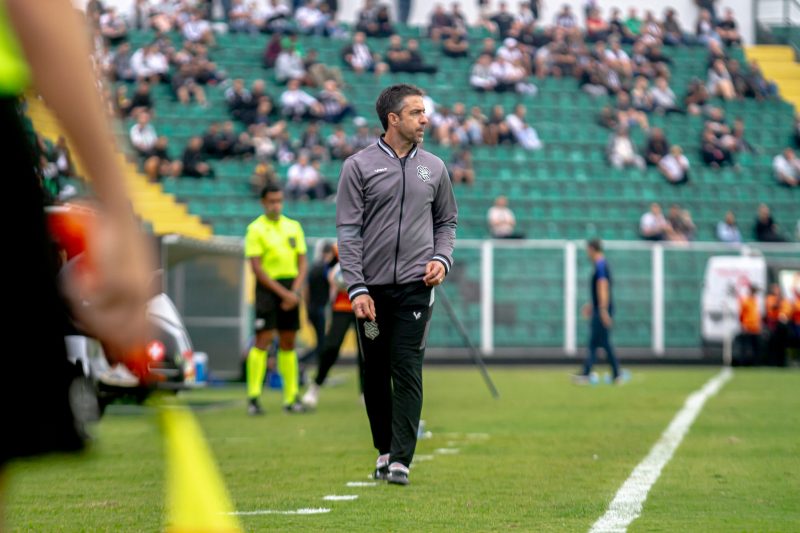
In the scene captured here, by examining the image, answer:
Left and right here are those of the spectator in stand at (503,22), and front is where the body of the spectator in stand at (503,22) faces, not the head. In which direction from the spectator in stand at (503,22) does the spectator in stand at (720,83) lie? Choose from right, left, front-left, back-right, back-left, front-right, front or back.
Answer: left

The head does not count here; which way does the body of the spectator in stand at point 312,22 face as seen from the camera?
toward the camera

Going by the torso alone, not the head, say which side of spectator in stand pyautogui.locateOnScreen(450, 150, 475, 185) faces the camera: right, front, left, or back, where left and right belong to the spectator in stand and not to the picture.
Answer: front

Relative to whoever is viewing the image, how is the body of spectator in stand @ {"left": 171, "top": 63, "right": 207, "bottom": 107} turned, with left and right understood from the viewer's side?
facing the viewer and to the right of the viewer

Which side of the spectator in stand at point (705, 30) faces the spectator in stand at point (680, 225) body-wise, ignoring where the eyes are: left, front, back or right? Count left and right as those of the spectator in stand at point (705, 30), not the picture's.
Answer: front

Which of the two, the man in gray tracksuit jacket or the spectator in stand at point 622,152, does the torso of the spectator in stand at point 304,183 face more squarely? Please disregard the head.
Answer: the man in gray tracksuit jacket

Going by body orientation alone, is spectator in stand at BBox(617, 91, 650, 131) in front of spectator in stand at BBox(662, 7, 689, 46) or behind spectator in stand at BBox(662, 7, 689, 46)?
in front

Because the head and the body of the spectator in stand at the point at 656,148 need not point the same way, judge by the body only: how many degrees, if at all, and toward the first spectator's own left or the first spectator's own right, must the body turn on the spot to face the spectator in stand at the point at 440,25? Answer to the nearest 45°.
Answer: approximately 135° to the first spectator's own right

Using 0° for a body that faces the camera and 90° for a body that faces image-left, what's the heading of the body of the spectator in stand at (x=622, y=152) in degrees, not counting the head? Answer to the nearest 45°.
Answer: approximately 315°

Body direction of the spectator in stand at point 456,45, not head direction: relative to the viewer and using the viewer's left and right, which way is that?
facing the viewer

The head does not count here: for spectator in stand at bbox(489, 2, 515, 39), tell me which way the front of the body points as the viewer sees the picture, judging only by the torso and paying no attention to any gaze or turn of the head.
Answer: toward the camera

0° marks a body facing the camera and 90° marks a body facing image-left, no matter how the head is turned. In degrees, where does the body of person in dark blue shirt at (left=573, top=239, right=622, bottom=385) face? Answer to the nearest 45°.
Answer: approximately 90°

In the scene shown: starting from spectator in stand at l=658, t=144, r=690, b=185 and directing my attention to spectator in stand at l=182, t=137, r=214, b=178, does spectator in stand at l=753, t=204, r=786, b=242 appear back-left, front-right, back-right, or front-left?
back-left

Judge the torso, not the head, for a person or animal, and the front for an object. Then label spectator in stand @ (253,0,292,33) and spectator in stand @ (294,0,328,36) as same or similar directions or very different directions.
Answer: same or similar directions

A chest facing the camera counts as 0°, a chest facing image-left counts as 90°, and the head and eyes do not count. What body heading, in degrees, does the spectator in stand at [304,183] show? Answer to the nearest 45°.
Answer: approximately 0°

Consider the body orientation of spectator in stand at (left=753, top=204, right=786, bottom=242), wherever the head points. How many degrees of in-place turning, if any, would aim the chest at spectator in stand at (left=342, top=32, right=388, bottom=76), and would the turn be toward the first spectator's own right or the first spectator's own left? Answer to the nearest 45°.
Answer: approximately 135° to the first spectator's own right
